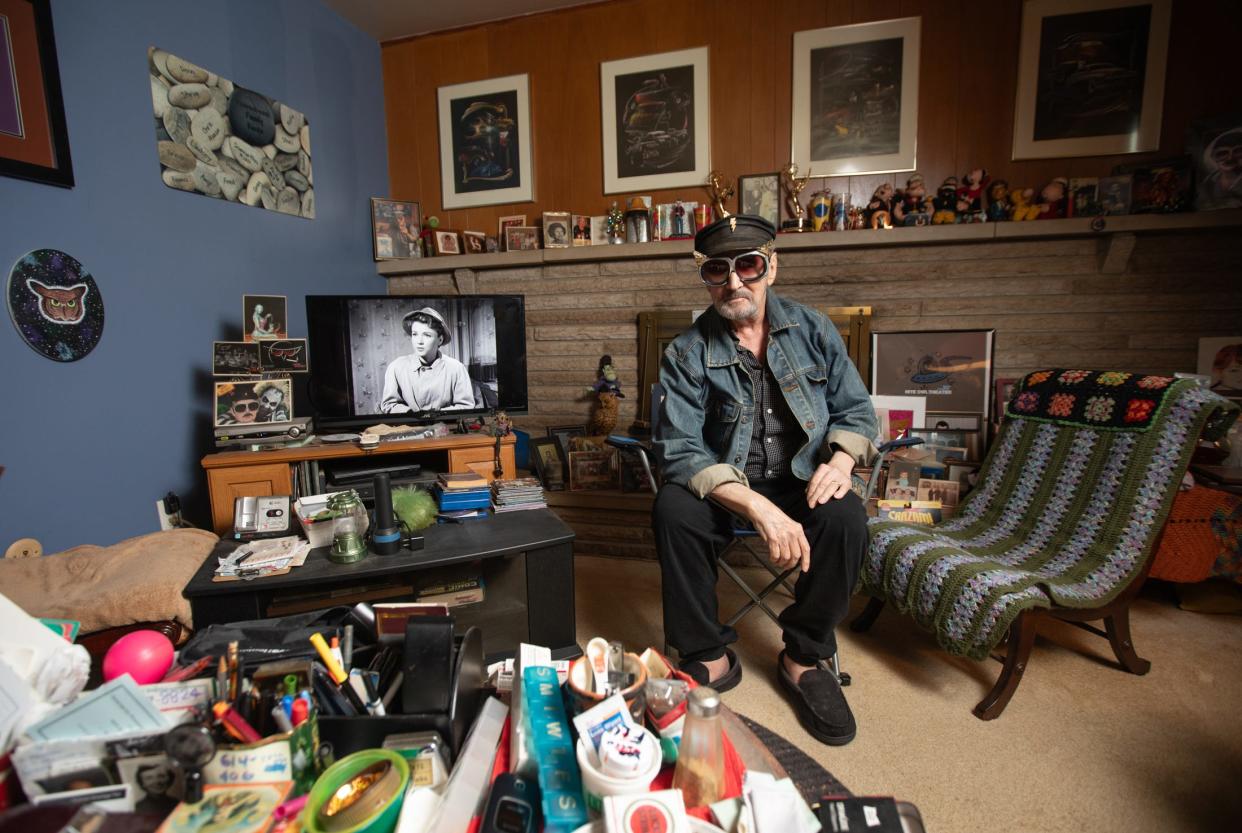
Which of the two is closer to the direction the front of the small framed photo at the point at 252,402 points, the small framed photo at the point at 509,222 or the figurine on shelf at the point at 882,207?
the figurine on shelf

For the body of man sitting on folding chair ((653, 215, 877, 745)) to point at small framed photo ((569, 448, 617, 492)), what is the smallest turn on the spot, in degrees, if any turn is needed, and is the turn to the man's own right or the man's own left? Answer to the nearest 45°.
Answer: approximately 135° to the man's own right

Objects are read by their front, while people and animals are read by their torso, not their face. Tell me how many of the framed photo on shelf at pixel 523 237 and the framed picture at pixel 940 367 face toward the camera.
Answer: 2

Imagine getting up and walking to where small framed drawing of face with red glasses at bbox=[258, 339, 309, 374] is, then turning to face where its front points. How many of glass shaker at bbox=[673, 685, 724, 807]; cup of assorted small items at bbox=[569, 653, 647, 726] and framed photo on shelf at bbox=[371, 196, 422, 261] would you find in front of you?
2

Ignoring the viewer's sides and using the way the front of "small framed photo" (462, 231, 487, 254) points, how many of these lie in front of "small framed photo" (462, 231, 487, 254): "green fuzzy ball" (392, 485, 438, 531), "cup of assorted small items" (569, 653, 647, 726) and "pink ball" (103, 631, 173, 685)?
3
